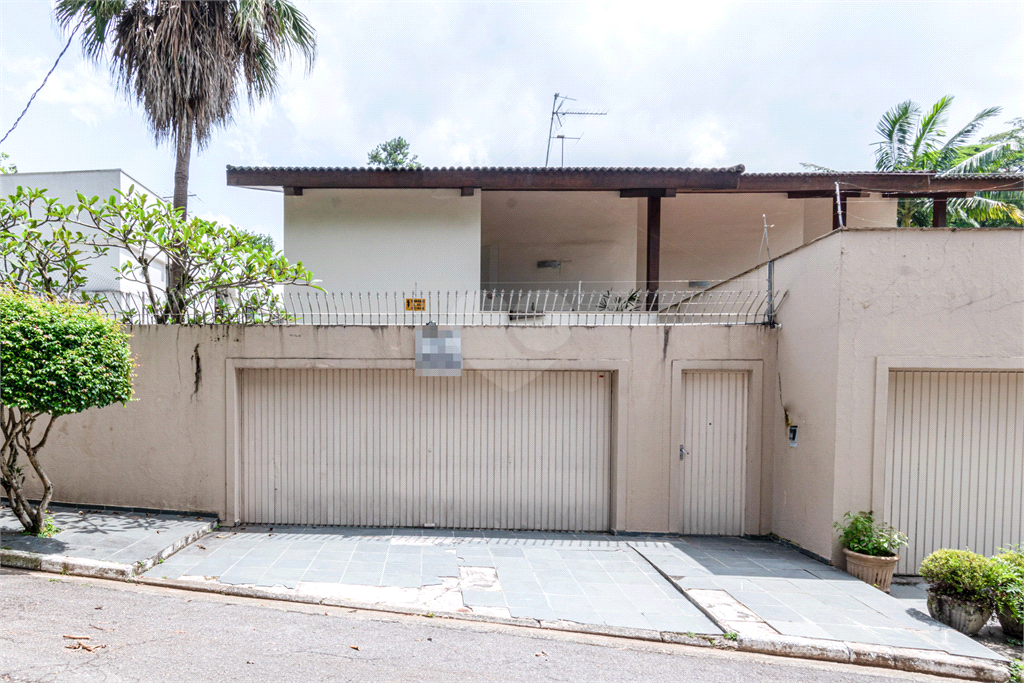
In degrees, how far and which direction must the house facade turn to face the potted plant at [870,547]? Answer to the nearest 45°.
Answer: approximately 45° to its left

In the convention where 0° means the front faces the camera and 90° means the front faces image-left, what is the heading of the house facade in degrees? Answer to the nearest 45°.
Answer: approximately 0°

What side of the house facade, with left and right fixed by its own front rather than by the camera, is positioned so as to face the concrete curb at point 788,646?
front

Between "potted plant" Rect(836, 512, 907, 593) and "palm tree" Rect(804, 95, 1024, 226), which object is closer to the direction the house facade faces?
the potted plant

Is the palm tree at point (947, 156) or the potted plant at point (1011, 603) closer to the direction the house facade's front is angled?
the potted plant

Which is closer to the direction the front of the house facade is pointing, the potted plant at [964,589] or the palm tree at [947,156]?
the potted plant

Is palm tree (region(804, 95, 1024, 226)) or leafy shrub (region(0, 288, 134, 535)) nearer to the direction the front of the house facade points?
the leafy shrub
